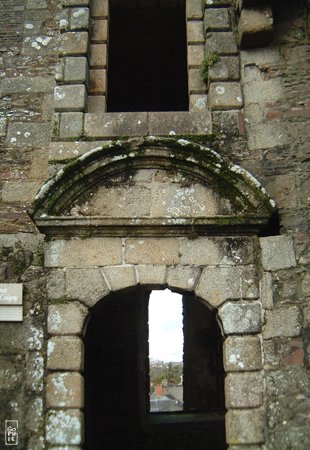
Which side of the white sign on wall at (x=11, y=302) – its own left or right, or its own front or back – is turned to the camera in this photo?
front
